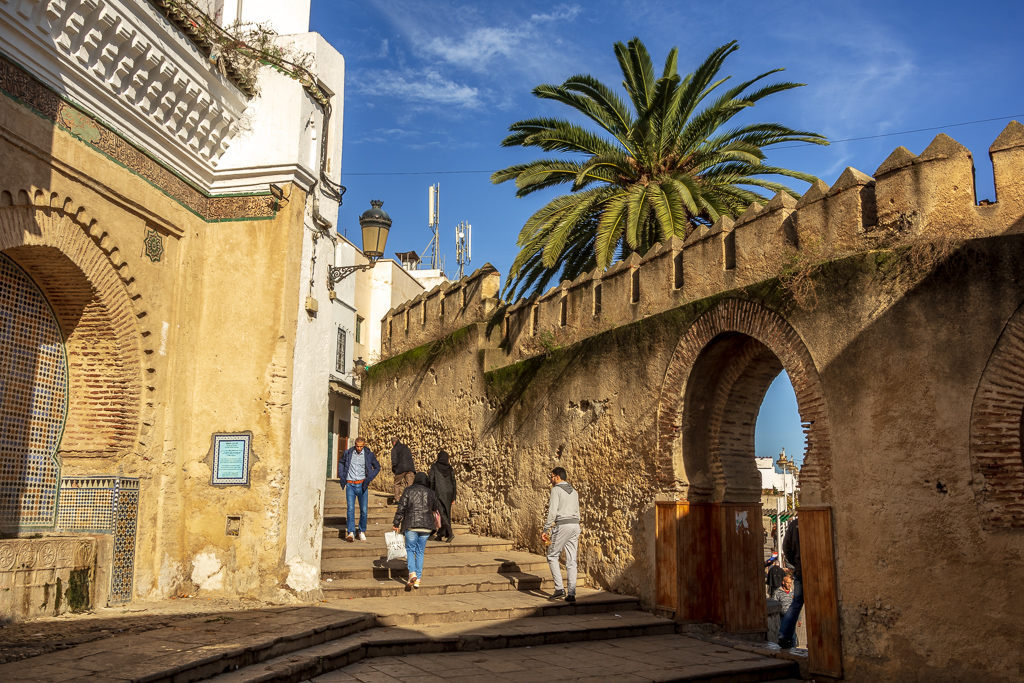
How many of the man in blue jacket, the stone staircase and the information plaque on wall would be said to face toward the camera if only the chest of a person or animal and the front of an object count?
3

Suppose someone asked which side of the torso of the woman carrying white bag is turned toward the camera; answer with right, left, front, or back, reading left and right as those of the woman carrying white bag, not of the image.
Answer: back

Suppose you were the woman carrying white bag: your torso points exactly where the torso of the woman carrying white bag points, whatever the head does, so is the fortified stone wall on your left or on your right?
on your right

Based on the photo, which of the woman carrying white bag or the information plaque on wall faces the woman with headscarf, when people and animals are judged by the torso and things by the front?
the woman carrying white bag

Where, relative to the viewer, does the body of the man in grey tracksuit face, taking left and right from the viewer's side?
facing away from the viewer and to the left of the viewer

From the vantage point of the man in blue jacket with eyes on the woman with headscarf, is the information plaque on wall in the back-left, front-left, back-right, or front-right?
back-right

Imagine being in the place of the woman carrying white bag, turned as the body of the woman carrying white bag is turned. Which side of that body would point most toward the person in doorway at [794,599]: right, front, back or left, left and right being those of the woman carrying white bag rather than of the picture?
right

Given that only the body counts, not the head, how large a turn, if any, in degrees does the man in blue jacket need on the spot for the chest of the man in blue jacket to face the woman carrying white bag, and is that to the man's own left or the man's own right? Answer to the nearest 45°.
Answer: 0° — they already face them
